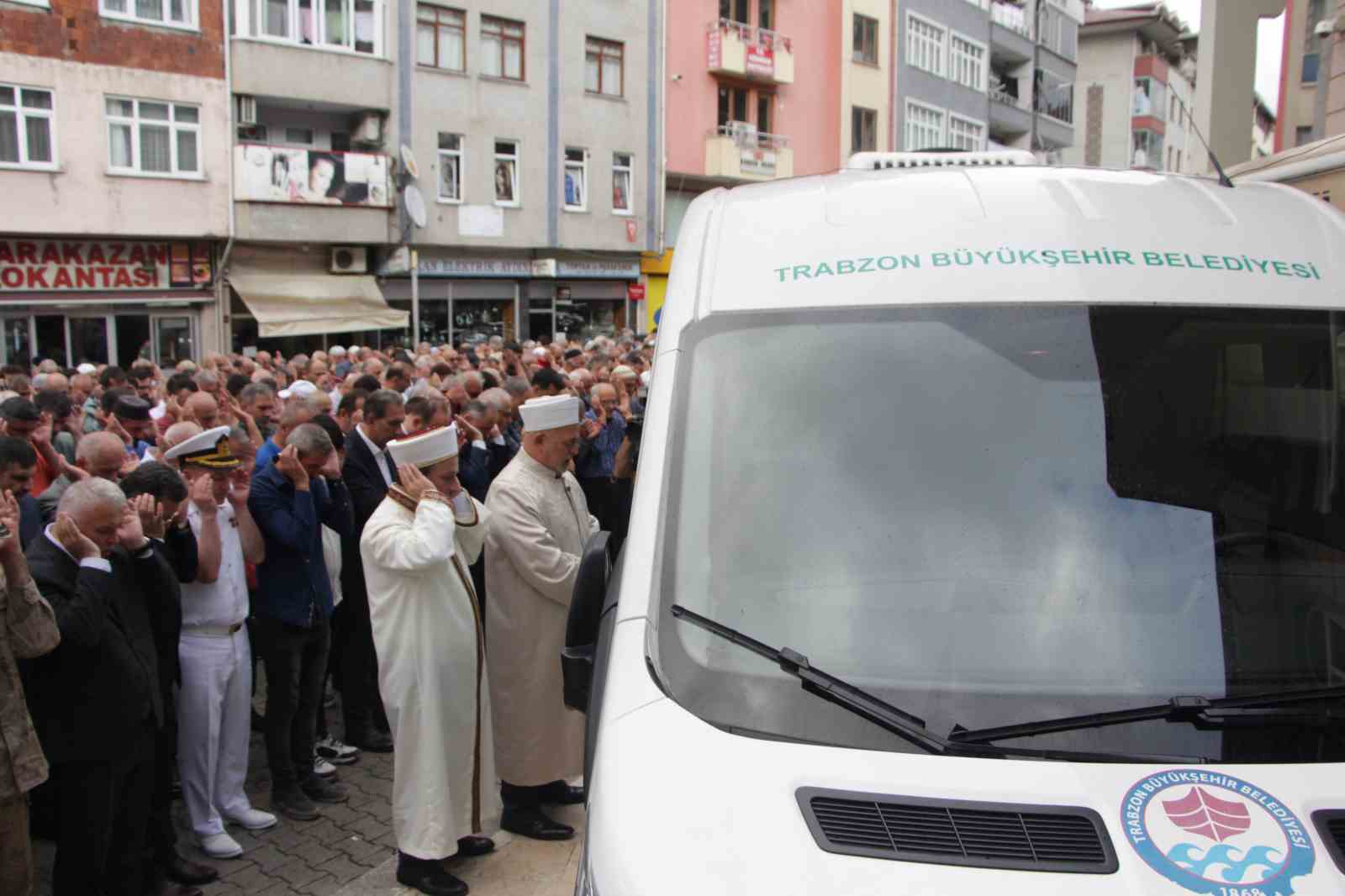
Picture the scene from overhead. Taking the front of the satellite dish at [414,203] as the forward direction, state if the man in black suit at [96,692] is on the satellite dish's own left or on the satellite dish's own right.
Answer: on the satellite dish's own right

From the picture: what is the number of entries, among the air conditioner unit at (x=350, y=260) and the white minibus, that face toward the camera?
2

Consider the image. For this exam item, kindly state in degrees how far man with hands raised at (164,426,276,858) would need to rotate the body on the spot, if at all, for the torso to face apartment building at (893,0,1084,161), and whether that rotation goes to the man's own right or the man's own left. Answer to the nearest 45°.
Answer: approximately 90° to the man's own left

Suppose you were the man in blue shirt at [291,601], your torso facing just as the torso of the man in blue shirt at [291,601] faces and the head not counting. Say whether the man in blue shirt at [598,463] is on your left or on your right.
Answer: on your left

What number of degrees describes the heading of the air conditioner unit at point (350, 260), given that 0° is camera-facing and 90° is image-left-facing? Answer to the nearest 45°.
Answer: approximately 0°

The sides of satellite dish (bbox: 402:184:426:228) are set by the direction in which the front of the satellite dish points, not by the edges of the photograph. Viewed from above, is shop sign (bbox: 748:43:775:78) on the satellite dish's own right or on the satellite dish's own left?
on the satellite dish's own left

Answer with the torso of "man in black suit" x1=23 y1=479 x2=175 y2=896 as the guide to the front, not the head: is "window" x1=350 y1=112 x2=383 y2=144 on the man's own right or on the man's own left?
on the man's own left

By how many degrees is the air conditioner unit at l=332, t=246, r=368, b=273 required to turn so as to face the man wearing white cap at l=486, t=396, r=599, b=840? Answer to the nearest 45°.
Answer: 0° — it already faces them

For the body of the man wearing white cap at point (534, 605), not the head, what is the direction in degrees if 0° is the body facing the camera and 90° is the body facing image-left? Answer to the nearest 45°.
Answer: approximately 270°

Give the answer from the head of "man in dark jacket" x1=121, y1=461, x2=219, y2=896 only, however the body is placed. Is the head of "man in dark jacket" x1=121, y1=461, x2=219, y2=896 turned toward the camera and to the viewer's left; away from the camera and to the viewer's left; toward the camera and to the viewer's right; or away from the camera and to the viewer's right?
toward the camera and to the viewer's right

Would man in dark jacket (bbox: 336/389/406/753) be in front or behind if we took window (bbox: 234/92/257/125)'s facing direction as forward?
in front

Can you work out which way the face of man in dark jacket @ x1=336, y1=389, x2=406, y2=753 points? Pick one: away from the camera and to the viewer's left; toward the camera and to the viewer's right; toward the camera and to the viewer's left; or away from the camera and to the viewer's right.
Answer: toward the camera and to the viewer's right

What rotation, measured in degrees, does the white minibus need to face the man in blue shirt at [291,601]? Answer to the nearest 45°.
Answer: approximately 135° to its right

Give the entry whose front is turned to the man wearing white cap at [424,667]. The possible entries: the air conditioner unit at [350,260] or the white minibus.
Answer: the air conditioner unit

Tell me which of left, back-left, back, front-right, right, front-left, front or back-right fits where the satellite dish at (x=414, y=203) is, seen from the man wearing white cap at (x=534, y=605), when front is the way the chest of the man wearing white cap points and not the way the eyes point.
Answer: left
